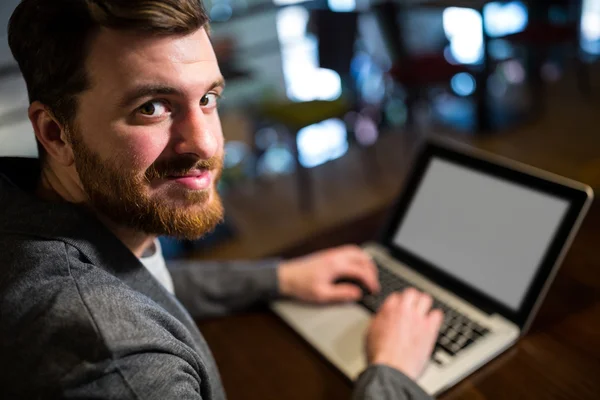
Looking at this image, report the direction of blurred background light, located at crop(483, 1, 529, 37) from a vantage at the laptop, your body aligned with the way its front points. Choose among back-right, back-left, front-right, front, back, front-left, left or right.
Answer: back-right

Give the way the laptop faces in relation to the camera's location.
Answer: facing the viewer and to the left of the viewer

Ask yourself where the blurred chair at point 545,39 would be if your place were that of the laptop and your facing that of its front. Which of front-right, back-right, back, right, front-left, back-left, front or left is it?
back-right
